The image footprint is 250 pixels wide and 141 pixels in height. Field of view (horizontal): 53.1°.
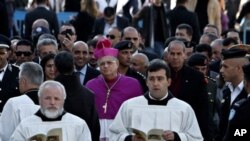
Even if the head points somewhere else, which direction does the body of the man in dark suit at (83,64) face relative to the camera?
toward the camera

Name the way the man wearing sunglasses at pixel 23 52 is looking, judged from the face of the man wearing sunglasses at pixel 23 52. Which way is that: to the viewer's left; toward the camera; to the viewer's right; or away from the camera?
toward the camera

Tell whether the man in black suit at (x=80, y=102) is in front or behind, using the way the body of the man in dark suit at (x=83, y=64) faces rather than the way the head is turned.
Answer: in front

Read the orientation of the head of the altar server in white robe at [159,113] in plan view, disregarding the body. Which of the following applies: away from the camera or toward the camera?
toward the camera

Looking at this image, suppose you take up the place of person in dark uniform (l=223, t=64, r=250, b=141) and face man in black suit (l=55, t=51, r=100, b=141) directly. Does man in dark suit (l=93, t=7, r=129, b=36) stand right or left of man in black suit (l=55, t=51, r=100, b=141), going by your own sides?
right

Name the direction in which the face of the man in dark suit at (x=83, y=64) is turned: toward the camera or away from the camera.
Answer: toward the camera
